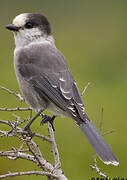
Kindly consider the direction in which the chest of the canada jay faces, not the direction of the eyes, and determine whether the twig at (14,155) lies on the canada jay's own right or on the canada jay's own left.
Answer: on the canada jay's own left

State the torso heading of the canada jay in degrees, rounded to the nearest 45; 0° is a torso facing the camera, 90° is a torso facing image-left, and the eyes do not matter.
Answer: approximately 90°
